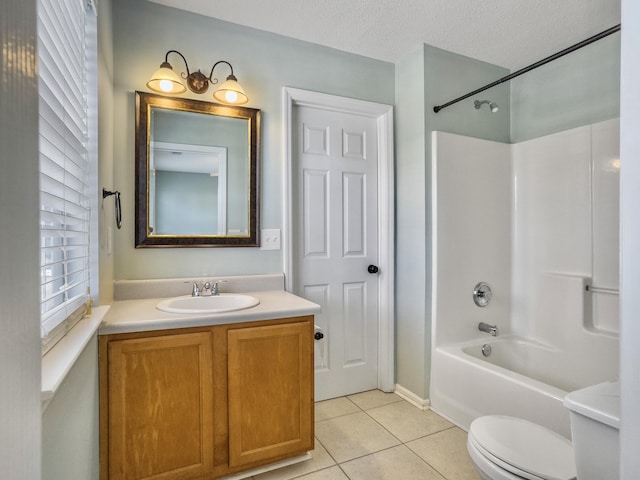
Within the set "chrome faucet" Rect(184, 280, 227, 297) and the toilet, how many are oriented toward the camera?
1

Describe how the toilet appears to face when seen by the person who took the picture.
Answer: facing away from the viewer and to the left of the viewer

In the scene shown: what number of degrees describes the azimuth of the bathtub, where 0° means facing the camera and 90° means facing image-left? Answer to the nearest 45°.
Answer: approximately 45°

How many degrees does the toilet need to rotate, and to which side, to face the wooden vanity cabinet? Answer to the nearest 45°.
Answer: approximately 45° to its left

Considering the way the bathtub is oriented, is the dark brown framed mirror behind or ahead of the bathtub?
ahead

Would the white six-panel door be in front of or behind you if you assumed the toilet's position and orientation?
in front

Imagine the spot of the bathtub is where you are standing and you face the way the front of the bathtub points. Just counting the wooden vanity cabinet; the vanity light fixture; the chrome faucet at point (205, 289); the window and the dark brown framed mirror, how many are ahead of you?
5

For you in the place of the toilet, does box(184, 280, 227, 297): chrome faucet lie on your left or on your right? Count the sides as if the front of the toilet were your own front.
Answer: on your left

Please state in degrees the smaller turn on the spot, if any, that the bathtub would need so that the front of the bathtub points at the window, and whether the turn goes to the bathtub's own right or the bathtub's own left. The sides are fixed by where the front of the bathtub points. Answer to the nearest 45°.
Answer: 0° — it already faces it

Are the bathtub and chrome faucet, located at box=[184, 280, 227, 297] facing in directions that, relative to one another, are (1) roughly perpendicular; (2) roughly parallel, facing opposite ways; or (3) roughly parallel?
roughly perpendicular

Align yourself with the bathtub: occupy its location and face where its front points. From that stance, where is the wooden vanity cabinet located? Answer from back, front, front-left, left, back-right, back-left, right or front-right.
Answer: front
